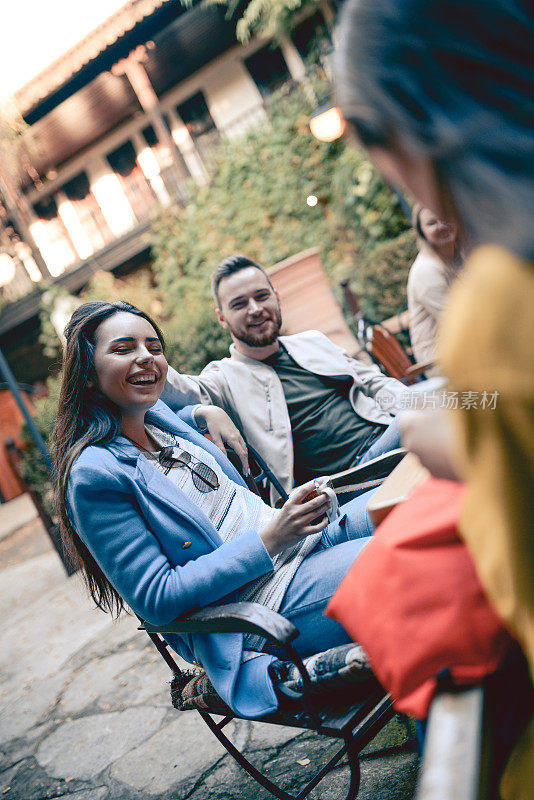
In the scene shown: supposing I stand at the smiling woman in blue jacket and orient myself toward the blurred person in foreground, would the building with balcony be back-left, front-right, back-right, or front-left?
back-left

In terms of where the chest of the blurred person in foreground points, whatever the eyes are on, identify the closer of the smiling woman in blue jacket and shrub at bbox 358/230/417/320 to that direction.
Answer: the smiling woman in blue jacket

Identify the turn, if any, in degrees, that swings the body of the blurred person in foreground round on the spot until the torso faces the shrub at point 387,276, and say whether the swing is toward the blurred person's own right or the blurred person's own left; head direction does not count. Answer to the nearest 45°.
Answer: approximately 90° to the blurred person's own right

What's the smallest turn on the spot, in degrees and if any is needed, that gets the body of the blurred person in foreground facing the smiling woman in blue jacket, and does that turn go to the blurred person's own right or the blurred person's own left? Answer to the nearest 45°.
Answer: approximately 45° to the blurred person's own right

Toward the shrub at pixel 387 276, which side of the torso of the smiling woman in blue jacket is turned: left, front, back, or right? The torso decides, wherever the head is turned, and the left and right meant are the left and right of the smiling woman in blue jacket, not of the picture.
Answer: left

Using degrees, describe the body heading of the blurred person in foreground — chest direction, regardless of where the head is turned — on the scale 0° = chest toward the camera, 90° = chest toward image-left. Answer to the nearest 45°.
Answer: approximately 90°

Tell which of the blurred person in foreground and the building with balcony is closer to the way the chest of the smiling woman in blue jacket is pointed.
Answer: the blurred person in foreground

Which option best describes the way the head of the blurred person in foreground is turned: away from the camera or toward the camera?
away from the camera

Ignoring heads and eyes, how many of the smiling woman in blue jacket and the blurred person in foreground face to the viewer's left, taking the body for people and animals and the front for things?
1

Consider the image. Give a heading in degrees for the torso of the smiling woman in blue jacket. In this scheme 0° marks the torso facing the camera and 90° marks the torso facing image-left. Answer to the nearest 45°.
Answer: approximately 315°
